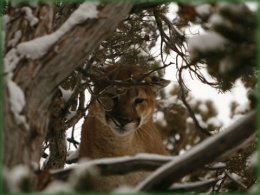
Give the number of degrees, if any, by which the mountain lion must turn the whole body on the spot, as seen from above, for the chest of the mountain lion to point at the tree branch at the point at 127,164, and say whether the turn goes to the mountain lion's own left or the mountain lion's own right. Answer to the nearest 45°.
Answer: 0° — it already faces it

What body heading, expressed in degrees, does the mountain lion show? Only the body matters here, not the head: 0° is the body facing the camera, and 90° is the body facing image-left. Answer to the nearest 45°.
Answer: approximately 0°

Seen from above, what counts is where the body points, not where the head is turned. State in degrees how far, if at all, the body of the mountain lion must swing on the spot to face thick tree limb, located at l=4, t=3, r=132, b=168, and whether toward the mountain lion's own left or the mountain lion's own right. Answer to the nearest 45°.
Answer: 0° — it already faces it

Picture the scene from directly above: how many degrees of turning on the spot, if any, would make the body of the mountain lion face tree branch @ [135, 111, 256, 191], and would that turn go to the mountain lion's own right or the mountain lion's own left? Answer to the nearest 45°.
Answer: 0° — it already faces it

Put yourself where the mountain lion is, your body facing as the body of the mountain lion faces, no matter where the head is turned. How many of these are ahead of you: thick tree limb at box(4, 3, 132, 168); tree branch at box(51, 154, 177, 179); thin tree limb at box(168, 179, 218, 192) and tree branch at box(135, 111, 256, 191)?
4
